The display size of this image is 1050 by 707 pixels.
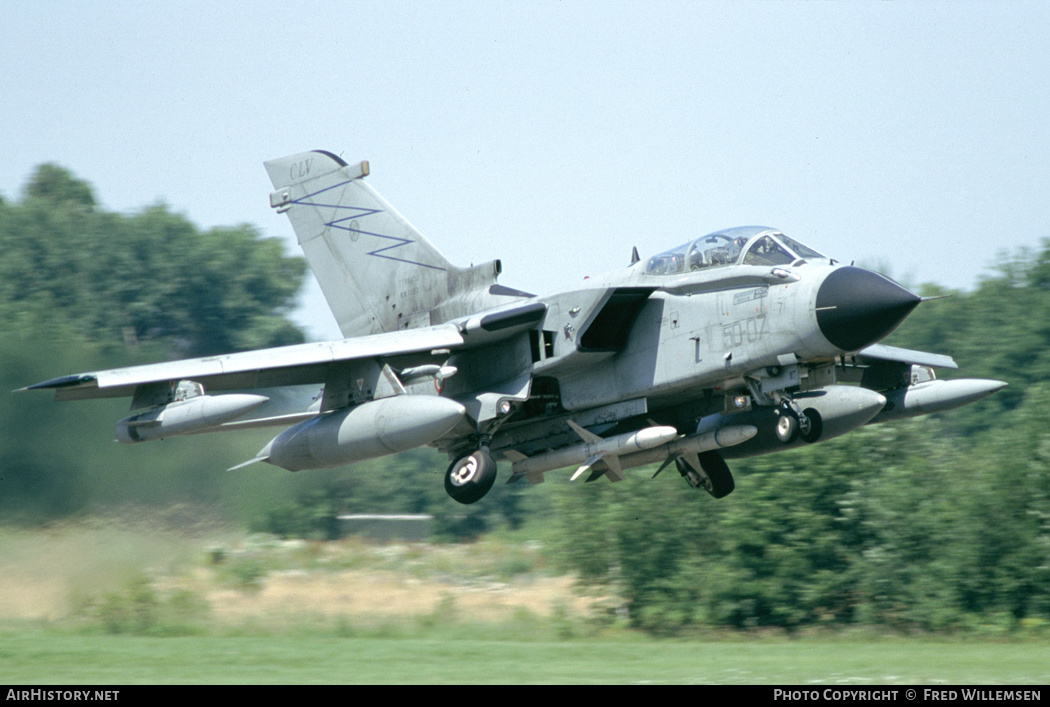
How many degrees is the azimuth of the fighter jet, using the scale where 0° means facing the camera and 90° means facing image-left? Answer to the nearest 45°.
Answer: approximately 315°
